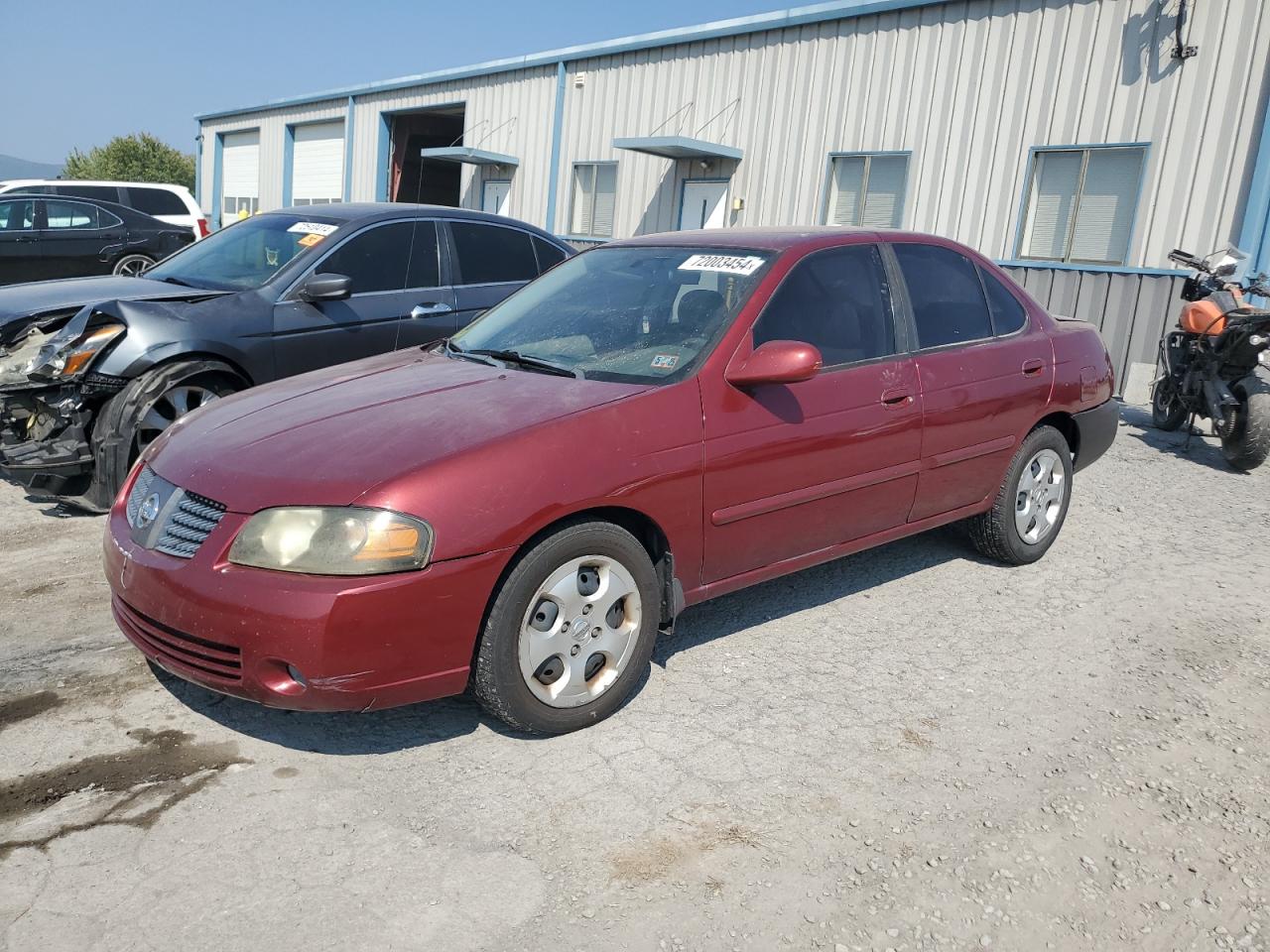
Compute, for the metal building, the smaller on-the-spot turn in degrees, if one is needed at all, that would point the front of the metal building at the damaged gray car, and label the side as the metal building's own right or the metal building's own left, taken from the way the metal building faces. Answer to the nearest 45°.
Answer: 0° — it already faces it

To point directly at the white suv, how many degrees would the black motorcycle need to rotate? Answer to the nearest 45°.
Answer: approximately 45° to its left

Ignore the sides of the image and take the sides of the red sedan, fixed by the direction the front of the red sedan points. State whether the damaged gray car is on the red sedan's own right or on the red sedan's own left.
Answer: on the red sedan's own right

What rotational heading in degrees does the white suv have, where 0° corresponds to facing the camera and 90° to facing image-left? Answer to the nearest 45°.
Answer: approximately 90°

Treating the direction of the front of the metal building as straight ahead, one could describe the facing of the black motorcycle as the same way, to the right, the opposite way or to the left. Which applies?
to the right

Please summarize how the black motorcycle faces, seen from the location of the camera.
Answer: facing away from the viewer and to the left of the viewer

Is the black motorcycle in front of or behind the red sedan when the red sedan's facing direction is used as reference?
behind

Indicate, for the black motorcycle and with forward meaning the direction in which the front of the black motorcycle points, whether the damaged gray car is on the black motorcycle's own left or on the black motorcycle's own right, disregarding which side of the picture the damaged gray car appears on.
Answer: on the black motorcycle's own left
